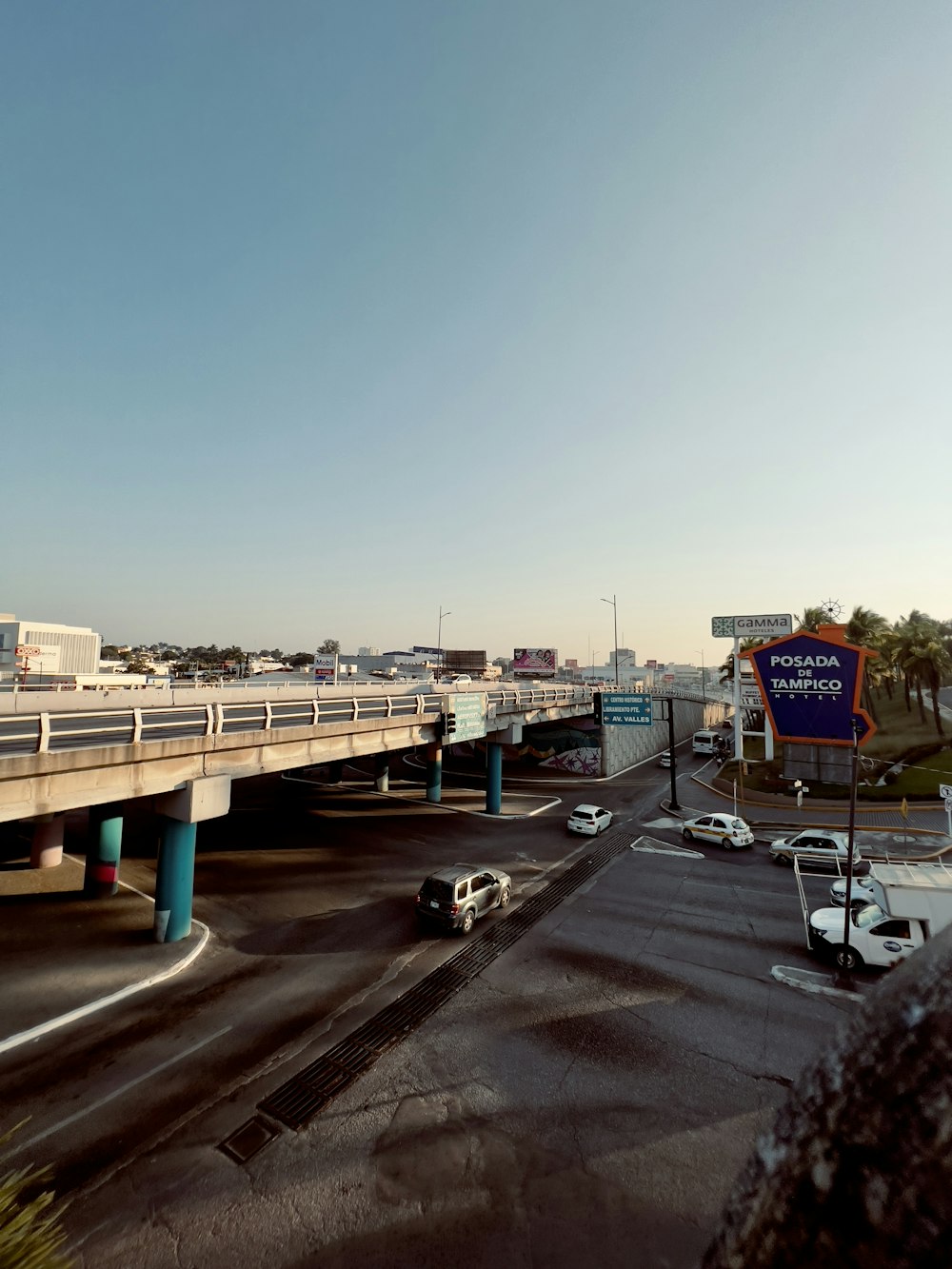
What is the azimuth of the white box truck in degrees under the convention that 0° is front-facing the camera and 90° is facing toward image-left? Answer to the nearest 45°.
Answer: approximately 90°

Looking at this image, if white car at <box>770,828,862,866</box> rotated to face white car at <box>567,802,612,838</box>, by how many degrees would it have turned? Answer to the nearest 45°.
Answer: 0° — it already faces it

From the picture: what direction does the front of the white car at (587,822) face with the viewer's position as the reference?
facing away from the viewer and to the right of the viewer

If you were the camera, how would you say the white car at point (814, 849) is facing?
facing to the left of the viewer

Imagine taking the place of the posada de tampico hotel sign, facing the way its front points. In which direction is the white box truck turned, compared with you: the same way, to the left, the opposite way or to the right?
to the right

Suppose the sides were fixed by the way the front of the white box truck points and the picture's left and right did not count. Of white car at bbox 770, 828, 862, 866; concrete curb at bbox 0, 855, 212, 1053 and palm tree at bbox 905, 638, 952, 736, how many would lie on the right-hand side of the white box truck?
2
